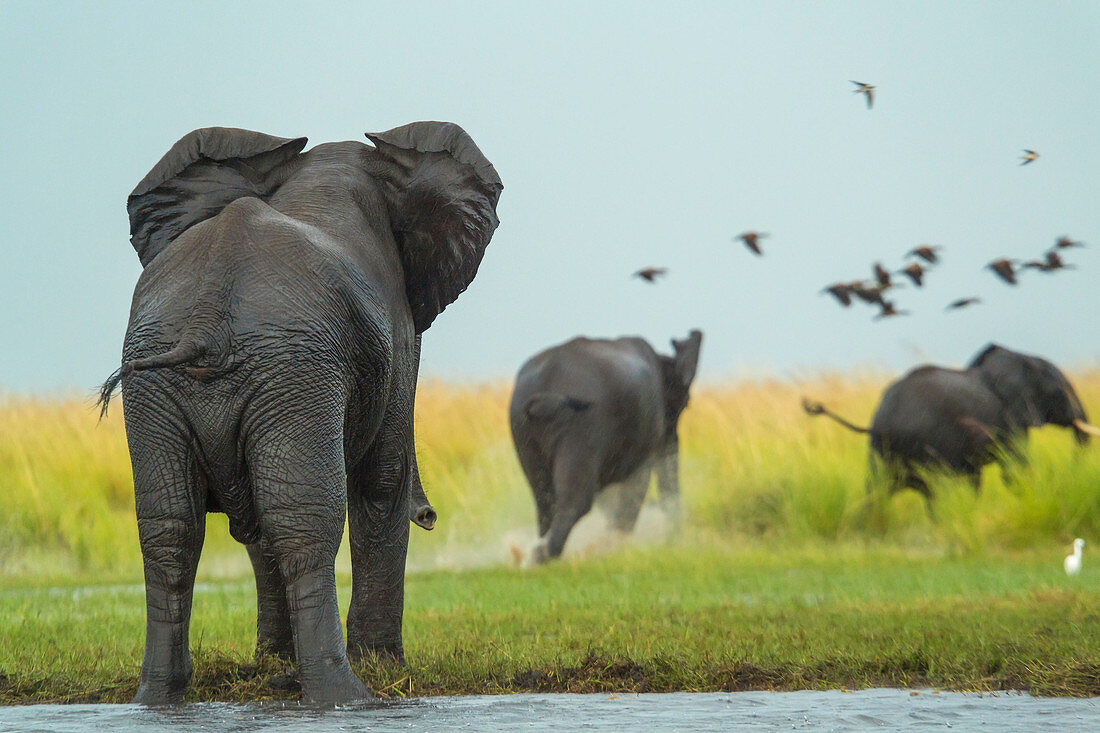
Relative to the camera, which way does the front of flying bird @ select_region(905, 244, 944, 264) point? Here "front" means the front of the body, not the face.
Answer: to the viewer's left

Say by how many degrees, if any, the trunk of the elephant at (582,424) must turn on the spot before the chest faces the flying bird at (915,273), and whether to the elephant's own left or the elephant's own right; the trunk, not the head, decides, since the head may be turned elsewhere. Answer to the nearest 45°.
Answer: approximately 45° to the elephant's own right

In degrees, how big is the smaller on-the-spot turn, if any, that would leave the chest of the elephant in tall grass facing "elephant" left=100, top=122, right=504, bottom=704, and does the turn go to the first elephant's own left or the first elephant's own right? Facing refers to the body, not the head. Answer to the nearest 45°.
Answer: approximately 90° to the first elephant's own right

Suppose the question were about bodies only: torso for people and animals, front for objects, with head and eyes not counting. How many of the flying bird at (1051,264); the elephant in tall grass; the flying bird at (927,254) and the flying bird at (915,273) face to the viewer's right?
1

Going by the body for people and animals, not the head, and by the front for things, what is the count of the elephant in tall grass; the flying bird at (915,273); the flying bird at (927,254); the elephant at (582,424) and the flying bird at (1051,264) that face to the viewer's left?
3

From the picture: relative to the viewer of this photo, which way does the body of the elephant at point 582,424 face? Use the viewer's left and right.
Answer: facing away from the viewer and to the right of the viewer

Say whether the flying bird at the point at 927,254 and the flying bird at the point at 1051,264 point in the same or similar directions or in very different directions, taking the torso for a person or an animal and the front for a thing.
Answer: same or similar directions

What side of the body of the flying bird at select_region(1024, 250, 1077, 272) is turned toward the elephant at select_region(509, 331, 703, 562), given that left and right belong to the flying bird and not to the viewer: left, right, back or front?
front

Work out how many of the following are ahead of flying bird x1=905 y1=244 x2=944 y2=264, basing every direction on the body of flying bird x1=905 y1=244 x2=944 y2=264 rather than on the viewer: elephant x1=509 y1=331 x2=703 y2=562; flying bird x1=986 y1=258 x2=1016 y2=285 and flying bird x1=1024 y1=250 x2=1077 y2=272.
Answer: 1

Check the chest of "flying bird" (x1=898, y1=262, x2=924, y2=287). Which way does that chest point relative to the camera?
to the viewer's left

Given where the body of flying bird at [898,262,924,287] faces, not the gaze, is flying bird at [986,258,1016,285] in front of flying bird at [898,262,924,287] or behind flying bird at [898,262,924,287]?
behind

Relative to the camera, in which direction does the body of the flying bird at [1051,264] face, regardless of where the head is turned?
to the viewer's left

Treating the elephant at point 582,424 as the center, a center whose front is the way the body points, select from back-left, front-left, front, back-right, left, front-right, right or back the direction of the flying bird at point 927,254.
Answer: front-right

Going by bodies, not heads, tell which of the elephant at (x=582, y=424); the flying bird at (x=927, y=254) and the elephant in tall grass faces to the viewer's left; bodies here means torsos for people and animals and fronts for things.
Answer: the flying bird

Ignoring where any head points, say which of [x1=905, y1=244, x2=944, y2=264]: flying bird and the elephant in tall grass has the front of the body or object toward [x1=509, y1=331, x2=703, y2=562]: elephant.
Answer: the flying bird

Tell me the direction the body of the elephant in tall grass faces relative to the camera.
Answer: to the viewer's right
